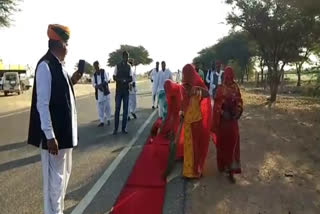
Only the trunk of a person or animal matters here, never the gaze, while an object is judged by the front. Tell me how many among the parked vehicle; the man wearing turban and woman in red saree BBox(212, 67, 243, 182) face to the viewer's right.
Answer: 1

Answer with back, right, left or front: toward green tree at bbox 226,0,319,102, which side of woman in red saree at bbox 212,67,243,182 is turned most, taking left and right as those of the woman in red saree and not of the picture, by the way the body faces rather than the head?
back

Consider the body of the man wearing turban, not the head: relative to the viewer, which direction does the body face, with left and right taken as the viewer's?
facing to the right of the viewer

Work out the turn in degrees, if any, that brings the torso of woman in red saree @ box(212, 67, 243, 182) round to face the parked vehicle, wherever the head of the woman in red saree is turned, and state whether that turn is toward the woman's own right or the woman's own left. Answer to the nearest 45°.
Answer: approximately 135° to the woman's own right

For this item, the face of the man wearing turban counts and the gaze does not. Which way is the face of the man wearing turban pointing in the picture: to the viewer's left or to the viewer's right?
to the viewer's right

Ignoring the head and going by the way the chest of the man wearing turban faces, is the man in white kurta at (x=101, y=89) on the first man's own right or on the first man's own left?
on the first man's own left

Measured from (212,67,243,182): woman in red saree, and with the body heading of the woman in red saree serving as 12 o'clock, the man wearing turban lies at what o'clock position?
The man wearing turban is roughly at 1 o'clock from the woman in red saree.
